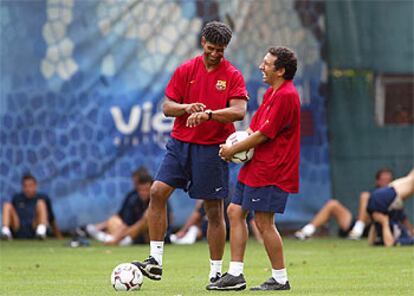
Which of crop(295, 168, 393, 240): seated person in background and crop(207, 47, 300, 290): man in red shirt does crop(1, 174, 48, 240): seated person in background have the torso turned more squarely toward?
the man in red shirt

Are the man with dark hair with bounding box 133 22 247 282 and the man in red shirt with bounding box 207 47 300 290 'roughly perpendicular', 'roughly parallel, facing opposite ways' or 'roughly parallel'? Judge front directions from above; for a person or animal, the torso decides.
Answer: roughly perpendicular

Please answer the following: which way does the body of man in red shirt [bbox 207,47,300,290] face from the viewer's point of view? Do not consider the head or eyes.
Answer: to the viewer's left

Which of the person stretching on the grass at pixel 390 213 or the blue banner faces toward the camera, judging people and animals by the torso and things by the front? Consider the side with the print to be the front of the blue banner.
the blue banner

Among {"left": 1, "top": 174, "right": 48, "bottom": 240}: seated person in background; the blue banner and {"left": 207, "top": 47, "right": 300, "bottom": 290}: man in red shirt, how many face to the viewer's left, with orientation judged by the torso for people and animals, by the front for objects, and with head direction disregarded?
1

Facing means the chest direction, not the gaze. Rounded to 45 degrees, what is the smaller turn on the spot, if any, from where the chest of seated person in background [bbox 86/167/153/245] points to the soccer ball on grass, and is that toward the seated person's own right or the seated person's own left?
approximately 45° to the seated person's own left

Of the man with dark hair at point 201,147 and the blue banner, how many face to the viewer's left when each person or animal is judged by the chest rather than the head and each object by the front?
0

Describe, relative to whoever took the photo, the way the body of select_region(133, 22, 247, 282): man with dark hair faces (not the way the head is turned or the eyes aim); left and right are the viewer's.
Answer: facing the viewer

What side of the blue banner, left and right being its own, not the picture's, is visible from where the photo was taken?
front

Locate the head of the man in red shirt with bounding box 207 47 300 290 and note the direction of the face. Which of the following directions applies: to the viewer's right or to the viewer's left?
to the viewer's left

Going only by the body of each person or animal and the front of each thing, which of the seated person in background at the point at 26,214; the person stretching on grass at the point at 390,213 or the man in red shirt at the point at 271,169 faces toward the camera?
the seated person in background at the point at 26,214

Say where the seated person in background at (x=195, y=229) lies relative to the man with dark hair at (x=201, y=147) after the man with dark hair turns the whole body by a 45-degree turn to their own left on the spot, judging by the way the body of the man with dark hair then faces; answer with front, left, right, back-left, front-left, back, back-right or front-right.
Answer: back-left
